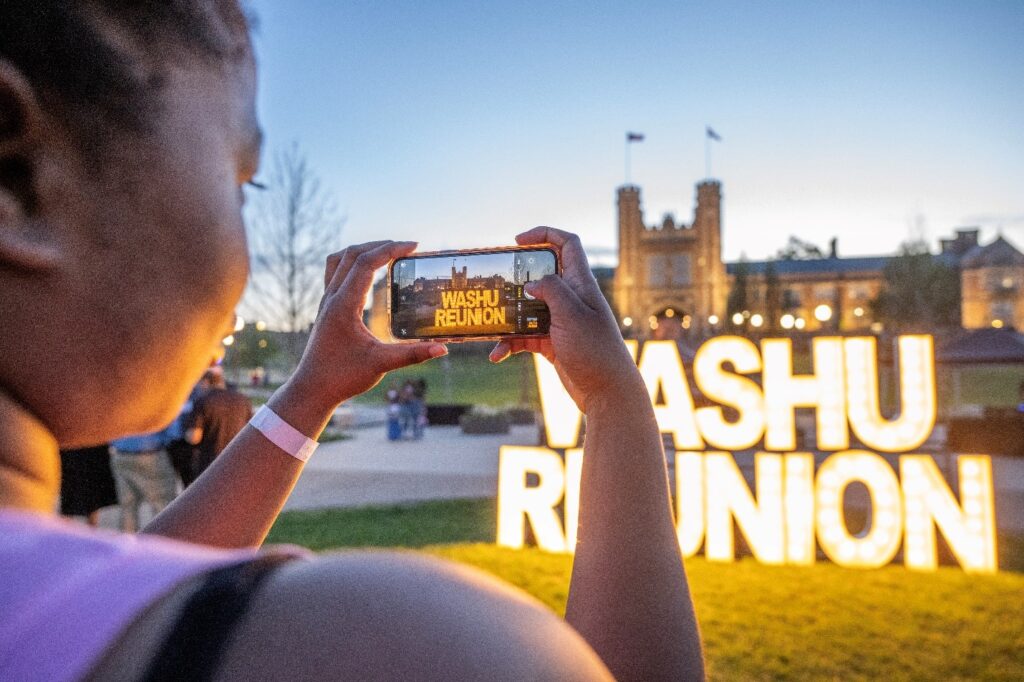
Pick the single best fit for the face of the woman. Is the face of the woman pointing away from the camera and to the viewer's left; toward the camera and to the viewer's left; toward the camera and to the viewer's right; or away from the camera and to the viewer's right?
away from the camera and to the viewer's right

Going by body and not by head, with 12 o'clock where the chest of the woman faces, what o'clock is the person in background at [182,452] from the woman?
The person in background is roughly at 10 o'clock from the woman.

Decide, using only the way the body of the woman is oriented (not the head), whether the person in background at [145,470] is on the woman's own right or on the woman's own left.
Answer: on the woman's own left

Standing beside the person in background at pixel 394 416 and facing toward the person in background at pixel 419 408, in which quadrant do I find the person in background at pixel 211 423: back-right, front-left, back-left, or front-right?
back-right

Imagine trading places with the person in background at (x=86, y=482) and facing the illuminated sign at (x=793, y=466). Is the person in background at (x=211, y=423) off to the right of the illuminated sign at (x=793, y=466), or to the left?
left

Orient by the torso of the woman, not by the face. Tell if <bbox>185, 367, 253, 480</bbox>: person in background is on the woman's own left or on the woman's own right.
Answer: on the woman's own left

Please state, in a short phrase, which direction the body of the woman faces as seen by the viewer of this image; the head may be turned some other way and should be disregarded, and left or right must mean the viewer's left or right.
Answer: facing away from the viewer and to the right of the viewer
